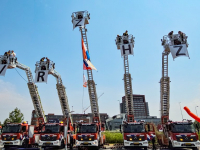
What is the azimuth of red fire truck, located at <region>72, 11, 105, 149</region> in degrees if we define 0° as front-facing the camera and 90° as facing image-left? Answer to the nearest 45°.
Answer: approximately 0°

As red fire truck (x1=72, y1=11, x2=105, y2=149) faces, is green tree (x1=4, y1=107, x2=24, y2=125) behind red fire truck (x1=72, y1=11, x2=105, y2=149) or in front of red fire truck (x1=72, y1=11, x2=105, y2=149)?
behind

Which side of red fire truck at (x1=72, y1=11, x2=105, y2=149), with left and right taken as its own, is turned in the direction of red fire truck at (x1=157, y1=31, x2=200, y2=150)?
left
